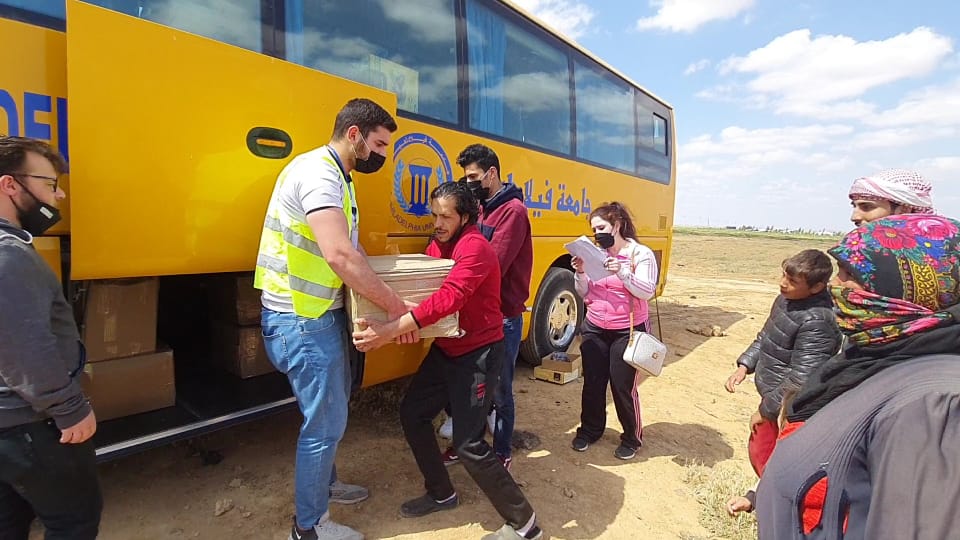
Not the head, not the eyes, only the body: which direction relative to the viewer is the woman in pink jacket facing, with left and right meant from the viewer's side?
facing the viewer and to the left of the viewer

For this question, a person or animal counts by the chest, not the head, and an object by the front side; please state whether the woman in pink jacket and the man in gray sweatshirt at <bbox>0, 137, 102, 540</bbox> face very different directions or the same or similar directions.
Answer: very different directions

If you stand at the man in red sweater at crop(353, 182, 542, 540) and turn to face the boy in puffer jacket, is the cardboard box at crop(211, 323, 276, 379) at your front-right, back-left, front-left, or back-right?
back-left

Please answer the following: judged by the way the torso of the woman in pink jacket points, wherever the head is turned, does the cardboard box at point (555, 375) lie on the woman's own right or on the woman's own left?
on the woman's own right

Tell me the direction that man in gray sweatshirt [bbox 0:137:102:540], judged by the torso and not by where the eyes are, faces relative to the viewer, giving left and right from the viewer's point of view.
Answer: facing to the right of the viewer

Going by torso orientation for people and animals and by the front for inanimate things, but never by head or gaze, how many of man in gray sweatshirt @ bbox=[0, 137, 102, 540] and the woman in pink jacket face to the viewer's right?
1

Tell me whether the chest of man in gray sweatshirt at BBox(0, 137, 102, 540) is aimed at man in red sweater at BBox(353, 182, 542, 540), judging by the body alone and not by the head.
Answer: yes

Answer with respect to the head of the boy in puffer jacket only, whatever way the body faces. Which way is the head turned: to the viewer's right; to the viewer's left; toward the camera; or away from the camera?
to the viewer's left

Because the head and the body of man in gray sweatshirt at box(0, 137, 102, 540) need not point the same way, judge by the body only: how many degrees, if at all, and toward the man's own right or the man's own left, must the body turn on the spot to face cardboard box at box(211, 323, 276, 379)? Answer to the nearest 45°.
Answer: approximately 45° to the man's own left

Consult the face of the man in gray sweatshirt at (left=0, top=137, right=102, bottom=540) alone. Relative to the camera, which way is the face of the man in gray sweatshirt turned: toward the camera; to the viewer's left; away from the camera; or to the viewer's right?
to the viewer's right

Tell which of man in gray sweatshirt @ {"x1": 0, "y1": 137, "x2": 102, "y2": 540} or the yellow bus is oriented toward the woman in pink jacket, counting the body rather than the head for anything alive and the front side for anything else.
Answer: the man in gray sweatshirt
